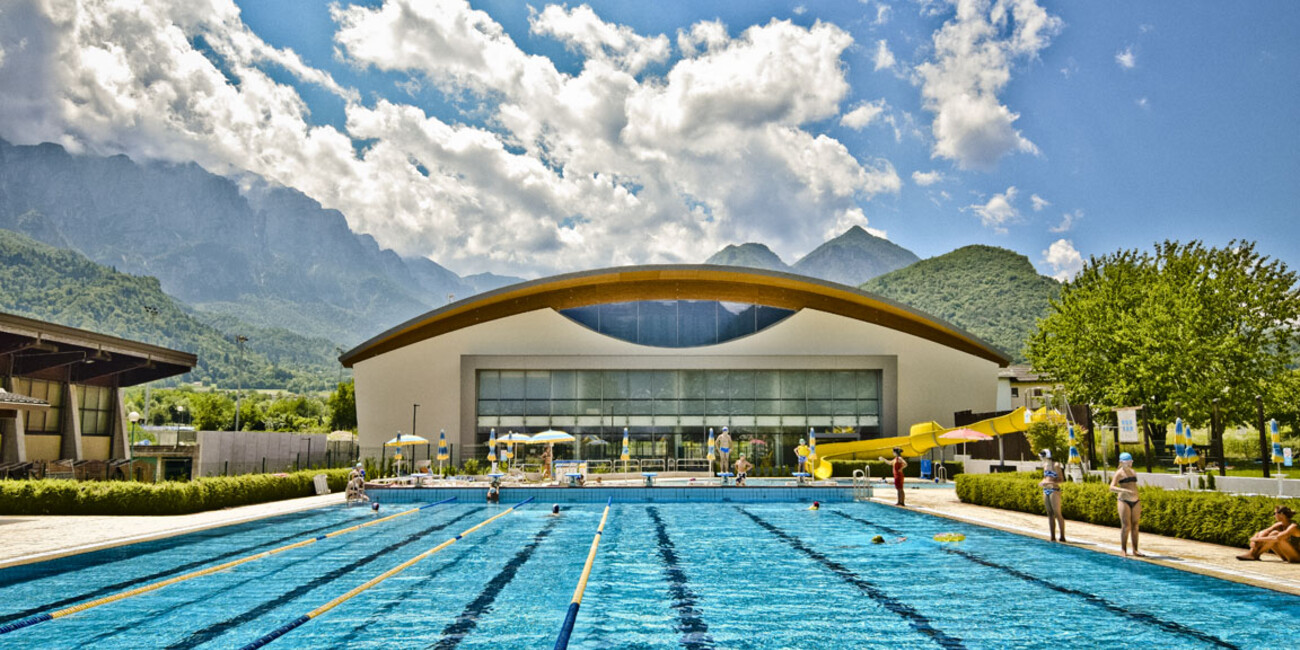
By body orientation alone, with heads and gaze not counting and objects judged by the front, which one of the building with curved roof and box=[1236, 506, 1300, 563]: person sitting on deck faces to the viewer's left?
the person sitting on deck

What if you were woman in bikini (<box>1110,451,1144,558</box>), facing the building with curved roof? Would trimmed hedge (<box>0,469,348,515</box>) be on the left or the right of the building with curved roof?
left

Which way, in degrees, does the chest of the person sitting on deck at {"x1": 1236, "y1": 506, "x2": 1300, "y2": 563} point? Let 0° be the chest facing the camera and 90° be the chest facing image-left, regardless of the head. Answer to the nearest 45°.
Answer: approximately 90°

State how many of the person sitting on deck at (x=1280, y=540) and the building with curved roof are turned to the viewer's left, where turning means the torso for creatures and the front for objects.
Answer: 1

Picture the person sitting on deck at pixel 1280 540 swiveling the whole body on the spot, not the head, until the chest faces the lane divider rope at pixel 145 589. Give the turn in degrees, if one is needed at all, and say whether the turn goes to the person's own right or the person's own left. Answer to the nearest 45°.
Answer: approximately 45° to the person's own left

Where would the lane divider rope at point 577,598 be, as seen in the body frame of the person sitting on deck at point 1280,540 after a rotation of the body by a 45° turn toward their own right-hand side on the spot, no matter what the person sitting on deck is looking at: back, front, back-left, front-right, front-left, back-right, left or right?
left

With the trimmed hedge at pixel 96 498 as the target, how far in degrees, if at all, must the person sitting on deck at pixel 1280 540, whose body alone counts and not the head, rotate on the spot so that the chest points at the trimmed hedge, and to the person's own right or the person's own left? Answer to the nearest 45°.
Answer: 0° — they already face it

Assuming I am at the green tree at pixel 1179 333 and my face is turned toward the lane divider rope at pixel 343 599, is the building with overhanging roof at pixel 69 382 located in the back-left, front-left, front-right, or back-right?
front-right

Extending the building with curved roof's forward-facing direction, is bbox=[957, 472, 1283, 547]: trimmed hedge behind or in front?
in front

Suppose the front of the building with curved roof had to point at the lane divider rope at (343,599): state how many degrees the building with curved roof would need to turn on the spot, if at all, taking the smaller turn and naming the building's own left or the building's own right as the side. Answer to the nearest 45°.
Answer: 0° — it already faces it

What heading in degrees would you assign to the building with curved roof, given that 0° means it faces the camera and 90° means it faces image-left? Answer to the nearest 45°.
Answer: approximately 0°

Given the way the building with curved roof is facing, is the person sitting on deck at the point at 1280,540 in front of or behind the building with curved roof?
in front

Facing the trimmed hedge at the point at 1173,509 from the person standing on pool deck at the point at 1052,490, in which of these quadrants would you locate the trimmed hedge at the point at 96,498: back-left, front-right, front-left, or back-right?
back-left
